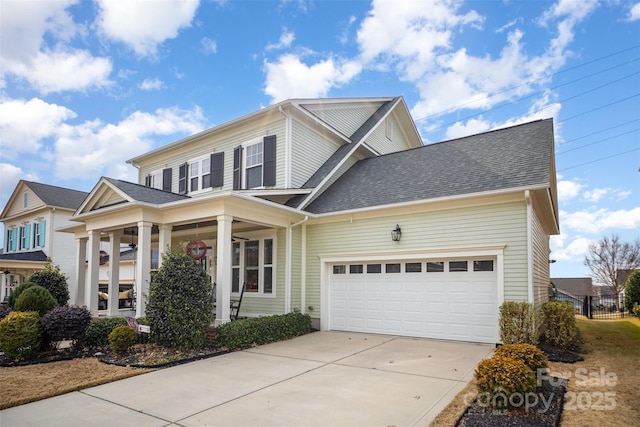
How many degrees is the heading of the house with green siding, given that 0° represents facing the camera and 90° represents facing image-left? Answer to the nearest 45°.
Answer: approximately 45°

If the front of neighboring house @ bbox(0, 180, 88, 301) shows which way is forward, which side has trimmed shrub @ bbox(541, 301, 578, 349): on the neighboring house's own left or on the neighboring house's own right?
on the neighboring house's own left

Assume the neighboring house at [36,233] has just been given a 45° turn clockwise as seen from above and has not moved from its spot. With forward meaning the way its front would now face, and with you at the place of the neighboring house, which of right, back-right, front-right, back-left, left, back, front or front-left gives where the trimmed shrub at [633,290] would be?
back-left

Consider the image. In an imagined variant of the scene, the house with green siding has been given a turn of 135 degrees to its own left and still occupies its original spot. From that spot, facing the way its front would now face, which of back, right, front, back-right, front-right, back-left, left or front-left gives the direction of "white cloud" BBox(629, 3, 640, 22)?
front

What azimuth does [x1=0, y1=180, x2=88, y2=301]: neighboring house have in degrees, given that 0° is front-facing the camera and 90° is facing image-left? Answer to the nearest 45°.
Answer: approximately 45°

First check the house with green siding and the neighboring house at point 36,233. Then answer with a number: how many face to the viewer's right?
0
